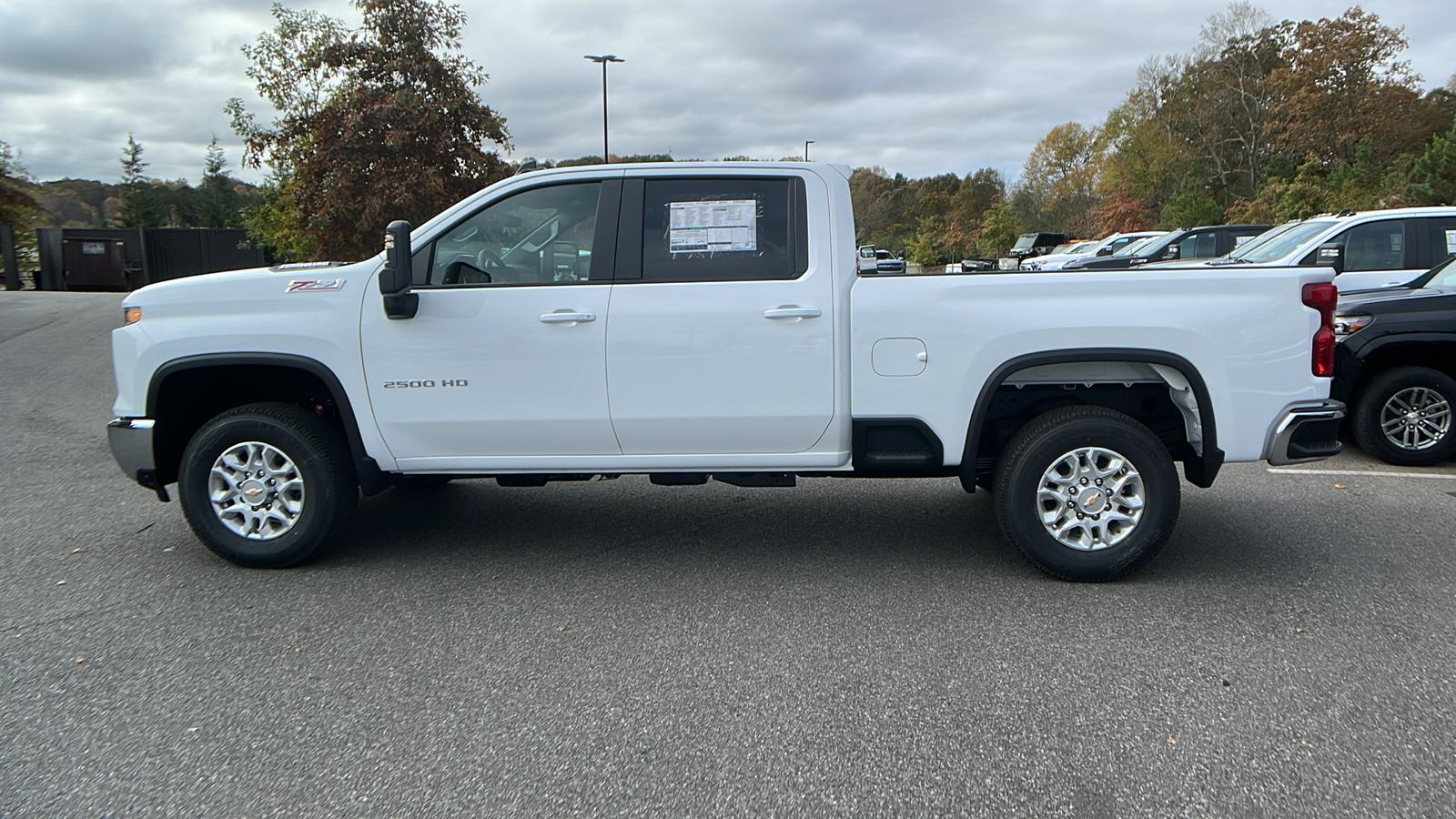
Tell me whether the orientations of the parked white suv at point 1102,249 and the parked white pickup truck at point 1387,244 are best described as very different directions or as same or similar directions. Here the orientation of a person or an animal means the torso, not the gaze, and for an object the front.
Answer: same or similar directions

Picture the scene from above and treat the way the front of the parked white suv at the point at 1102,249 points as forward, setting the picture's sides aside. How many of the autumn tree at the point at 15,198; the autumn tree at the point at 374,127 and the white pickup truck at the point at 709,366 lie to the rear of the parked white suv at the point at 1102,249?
0

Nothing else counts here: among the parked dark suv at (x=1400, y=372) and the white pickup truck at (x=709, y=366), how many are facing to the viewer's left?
2

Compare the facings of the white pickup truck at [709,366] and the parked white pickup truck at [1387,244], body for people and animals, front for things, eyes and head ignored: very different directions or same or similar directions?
same or similar directions

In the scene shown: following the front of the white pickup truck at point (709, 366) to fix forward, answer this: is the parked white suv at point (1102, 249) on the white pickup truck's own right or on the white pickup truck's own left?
on the white pickup truck's own right

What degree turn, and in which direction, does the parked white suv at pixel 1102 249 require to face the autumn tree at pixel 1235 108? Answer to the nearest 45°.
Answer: approximately 135° to its right

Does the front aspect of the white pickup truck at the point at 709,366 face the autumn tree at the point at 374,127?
no

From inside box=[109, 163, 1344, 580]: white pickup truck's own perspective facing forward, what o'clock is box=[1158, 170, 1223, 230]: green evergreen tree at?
The green evergreen tree is roughly at 4 o'clock from the white pickup truck.

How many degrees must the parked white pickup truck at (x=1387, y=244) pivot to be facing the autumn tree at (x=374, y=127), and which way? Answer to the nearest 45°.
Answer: approximately 45° to its right

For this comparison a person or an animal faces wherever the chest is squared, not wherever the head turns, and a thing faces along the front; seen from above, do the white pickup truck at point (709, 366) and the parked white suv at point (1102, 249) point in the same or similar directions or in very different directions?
same or similar directions

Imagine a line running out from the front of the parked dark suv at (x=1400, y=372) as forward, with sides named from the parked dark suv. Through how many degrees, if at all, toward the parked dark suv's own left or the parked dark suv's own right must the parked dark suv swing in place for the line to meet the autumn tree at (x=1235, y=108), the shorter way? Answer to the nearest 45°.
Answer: approximately 90° to the parked dark suv's own right

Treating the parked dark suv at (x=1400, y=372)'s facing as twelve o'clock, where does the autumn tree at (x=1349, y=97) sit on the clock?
The autumn tree is roughly at 3 o'clock from the parked dark suv.

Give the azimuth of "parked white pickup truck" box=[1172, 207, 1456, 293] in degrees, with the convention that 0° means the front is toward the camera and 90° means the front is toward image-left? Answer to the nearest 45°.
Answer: approximately 45°

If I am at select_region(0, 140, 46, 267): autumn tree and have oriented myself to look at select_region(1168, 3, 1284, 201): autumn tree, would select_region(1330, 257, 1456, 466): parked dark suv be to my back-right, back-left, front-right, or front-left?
front-right

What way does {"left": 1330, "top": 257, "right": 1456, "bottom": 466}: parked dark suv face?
to the viewer's left

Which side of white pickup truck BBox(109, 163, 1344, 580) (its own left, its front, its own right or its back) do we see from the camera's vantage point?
left

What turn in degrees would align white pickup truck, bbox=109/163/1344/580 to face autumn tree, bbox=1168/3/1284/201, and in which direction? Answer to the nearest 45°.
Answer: approximately 135° to its right

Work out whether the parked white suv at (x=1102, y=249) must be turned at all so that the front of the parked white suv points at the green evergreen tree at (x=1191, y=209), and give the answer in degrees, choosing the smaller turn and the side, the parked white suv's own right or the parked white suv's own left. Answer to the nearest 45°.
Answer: approximately 135° to the parked white suv's own right
